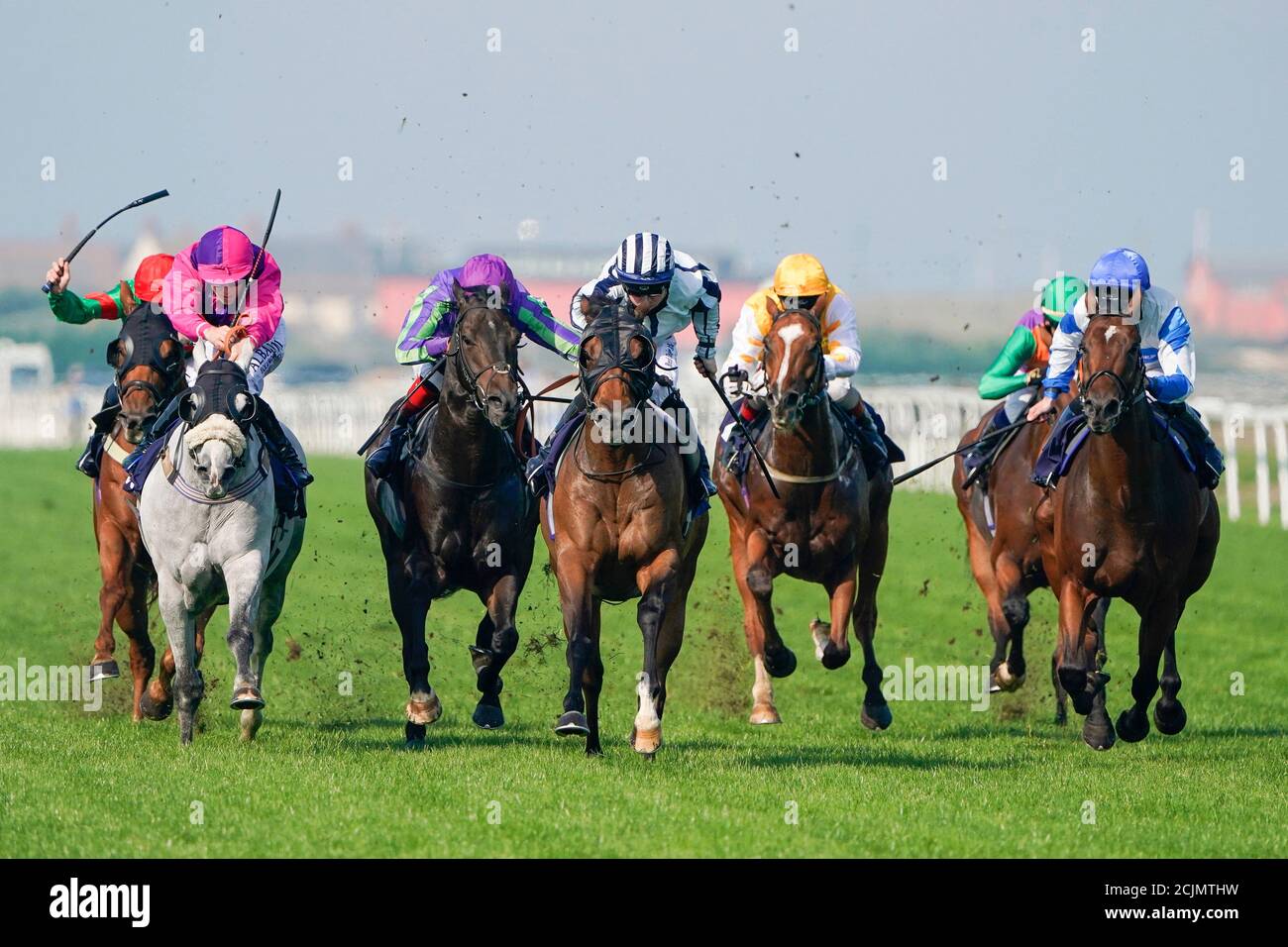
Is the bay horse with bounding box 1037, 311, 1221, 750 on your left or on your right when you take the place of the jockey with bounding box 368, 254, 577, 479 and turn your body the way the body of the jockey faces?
on your left

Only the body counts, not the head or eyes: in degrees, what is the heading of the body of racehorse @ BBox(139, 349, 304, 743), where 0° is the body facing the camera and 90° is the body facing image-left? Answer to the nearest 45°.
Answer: approximately 0°

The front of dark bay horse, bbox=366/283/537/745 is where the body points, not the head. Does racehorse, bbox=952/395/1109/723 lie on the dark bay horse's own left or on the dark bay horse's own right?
on the dark bay horse's own left

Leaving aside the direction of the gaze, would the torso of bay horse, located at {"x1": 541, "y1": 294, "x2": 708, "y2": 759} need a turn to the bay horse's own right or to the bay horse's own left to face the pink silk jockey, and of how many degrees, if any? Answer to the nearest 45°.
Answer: approximately 135° to the bay horse's own right

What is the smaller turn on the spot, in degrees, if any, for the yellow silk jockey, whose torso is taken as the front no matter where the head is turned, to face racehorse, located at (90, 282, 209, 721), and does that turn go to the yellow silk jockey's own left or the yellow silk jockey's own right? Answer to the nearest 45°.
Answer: approximately 90° to the yellow silk jockey's own right

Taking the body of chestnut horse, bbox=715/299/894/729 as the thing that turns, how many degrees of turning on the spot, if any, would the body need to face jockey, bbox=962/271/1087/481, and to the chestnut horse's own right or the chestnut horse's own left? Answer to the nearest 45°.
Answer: approximately 135° to the chestnut horse's own left

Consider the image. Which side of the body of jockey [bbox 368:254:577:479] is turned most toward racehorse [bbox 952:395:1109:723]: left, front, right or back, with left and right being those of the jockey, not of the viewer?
left
